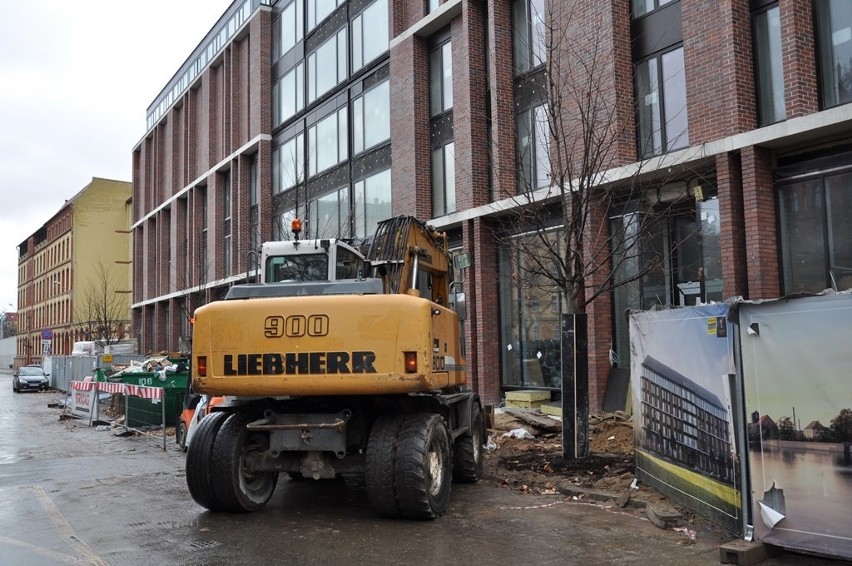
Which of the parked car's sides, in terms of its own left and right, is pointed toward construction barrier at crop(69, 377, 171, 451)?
front

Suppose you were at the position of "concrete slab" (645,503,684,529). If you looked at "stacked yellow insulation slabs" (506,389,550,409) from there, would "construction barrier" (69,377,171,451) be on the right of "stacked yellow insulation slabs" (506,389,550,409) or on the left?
left

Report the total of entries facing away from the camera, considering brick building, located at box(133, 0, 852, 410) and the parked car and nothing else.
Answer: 0

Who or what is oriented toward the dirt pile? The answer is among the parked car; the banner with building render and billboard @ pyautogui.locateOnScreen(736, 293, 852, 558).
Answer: the parked car

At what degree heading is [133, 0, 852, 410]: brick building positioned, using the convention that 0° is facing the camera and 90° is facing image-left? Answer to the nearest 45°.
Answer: approximately 45°

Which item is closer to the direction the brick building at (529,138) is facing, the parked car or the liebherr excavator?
the liebherr excavator

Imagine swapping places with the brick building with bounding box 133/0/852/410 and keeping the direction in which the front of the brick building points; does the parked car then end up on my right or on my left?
on my right

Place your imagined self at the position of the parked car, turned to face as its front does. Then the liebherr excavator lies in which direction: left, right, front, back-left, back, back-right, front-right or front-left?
front

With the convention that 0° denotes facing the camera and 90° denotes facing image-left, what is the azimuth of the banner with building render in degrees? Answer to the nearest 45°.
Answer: approximately 45°

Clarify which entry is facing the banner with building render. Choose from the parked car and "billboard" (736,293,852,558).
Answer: the parked car

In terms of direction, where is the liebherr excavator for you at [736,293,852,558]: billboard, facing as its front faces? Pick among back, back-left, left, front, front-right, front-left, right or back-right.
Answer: front-right

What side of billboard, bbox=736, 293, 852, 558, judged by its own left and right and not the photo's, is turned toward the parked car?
right

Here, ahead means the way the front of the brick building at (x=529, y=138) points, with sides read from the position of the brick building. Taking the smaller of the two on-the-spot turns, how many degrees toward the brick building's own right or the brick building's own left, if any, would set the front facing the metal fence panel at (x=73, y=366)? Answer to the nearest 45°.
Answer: approximately 90° to the brick building's own right

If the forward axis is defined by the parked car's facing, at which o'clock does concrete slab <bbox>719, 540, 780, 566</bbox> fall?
The concrete slab is roughly at 12 o'clock from the parked car.

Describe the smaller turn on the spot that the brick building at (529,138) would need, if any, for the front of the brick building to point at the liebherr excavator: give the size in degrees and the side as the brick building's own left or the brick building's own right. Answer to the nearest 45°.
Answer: approximately 45° to the brick building's own left

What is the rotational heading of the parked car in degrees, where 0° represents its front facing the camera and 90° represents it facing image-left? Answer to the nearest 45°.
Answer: approximately 0°
